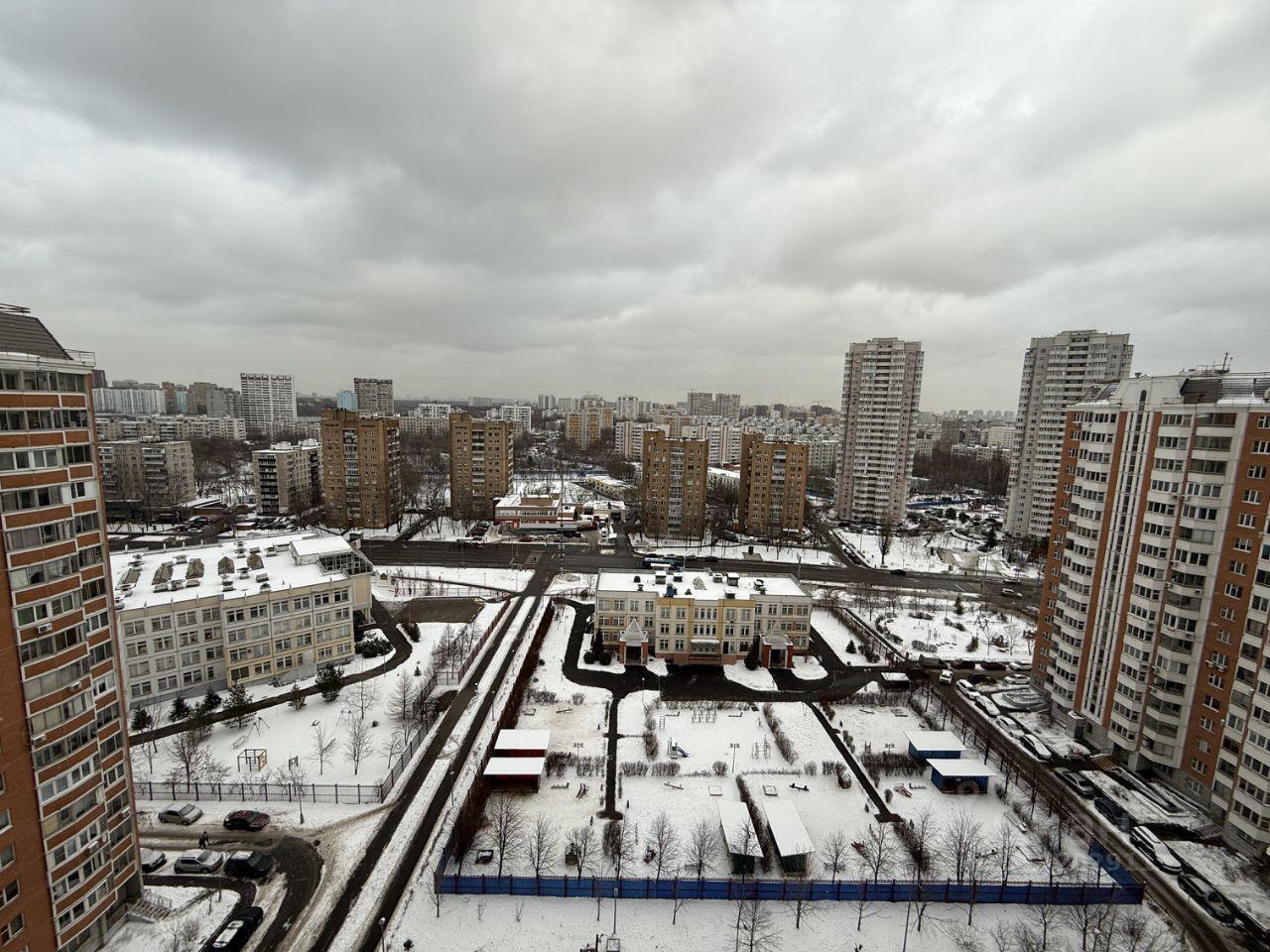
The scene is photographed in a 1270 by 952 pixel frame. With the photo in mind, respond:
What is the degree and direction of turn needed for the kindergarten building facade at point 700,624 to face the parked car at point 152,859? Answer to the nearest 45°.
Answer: approximately 45° to its right

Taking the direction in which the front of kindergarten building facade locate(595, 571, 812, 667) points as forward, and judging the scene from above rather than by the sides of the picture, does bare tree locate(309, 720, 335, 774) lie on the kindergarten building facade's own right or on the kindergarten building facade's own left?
on the kindergarten building facade's own right

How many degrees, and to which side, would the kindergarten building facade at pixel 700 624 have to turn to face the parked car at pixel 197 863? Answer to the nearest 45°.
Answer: approximately 45° to its right

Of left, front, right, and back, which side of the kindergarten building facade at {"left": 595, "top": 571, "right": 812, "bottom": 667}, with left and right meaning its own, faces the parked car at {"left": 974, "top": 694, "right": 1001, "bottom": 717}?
left

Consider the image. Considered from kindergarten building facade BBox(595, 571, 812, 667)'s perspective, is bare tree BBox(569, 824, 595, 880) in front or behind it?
in front

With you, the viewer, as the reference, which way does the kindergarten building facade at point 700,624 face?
facing the viewer

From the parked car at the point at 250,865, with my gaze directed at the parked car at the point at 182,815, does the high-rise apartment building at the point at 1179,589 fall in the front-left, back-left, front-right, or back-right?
back-right

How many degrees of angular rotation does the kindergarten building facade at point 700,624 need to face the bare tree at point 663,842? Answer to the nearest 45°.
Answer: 0° — it already faces it

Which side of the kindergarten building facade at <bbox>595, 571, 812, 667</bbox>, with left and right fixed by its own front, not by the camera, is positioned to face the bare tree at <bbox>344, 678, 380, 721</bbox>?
right

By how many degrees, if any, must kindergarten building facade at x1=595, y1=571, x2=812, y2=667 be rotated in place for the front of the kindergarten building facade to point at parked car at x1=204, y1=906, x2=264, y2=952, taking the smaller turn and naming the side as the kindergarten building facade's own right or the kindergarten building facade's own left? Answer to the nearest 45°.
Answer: approximately 45° to the kindergarten building facade's own right

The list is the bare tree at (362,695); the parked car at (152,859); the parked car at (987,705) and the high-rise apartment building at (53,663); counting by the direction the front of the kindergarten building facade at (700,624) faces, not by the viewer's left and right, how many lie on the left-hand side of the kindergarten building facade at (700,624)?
1

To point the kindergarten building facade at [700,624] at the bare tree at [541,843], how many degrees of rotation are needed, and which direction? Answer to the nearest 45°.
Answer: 0° — it already faces it

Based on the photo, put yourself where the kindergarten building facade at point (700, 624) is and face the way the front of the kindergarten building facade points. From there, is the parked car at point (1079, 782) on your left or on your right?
on your left

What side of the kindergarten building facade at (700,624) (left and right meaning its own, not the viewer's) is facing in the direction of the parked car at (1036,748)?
left

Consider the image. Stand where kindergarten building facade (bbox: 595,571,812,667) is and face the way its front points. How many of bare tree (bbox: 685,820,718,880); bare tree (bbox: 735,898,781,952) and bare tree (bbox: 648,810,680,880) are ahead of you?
3
